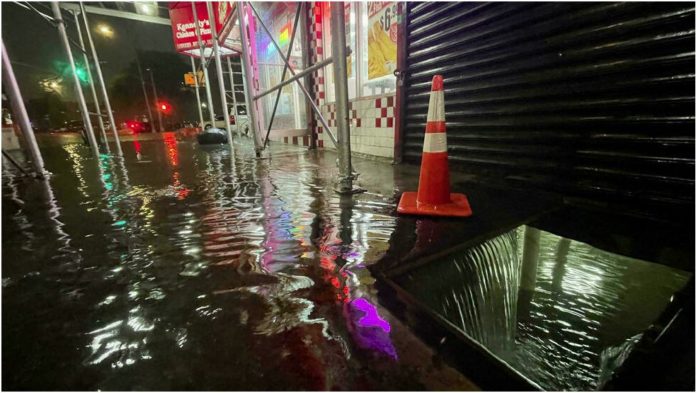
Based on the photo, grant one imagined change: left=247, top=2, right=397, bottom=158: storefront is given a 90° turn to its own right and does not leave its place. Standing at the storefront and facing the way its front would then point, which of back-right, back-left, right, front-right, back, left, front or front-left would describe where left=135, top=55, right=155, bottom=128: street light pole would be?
front

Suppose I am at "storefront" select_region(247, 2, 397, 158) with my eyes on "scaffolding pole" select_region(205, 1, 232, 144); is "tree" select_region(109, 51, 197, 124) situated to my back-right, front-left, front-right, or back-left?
front-right

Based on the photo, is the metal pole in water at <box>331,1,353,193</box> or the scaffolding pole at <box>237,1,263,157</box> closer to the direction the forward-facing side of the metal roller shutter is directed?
the metal pole in water

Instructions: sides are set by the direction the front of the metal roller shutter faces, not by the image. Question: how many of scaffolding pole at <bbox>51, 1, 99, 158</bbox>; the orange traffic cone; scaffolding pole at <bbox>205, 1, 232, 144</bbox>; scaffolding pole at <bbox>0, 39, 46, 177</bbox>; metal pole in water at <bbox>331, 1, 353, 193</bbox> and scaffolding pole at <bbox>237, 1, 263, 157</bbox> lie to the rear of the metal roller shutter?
0

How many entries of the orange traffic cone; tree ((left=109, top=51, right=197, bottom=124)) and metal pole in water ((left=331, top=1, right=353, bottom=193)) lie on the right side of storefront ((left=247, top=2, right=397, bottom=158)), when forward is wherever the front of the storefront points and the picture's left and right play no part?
1

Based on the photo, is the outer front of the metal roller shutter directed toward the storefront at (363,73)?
no

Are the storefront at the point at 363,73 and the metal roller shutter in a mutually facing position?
no

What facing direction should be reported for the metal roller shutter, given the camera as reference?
facing the viewer and to the left of the viewer

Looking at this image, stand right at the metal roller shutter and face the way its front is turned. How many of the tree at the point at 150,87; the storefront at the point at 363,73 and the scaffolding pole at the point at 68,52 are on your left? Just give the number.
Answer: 0

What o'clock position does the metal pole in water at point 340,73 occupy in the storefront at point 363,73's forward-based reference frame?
The metal pole in water is roughly at 11 o'clock from the storefront.

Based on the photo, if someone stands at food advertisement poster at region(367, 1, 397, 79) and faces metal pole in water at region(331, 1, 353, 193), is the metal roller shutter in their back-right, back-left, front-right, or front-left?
front-left

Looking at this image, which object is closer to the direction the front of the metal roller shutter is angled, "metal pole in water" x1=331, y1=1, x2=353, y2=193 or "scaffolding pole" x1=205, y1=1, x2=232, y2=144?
the metal pole in water

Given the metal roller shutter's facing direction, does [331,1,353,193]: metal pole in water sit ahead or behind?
ahead

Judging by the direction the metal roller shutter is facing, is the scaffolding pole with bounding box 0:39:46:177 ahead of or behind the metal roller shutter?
ahead

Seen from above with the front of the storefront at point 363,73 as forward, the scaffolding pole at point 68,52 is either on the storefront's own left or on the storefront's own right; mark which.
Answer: on the storefront's own right

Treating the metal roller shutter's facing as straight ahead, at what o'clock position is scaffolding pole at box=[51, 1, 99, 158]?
The scaffolding pole is roughly at 1 o'clock from the metal roller shutter.

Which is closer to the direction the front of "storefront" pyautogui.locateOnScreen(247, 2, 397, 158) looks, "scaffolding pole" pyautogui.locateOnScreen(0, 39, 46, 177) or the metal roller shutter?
the scaffolding pole

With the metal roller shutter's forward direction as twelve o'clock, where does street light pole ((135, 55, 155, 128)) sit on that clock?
The street light pole is roughly at 2 o'clock from the metal roller shutter.

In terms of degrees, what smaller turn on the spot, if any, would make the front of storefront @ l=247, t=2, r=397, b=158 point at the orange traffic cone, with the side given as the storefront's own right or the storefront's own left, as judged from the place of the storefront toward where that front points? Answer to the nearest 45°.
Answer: approximately 45° to the storefront's own left

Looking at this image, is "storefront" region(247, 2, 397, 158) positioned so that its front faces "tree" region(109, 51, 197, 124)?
no

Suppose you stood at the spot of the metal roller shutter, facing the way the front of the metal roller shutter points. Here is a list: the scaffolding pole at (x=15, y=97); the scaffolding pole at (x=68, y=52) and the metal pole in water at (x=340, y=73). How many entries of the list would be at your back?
0

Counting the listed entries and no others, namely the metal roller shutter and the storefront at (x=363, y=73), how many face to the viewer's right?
0

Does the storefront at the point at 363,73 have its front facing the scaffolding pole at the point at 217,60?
no
